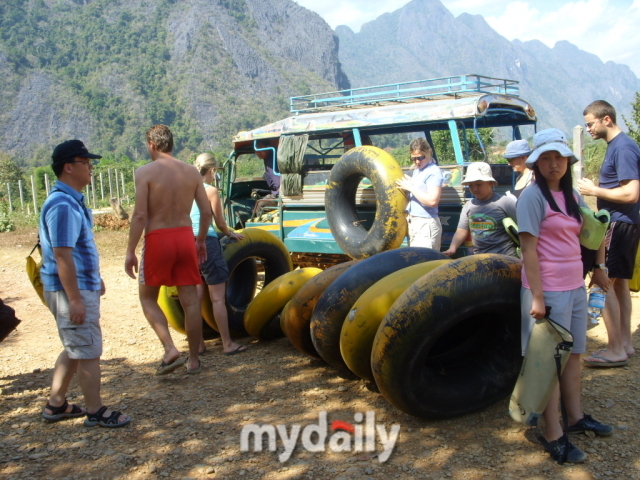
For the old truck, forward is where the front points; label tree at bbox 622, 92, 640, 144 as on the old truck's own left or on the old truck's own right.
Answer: on the old truck's own right

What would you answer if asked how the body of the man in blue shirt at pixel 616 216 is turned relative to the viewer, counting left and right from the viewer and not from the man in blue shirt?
facing to the left of the viewer

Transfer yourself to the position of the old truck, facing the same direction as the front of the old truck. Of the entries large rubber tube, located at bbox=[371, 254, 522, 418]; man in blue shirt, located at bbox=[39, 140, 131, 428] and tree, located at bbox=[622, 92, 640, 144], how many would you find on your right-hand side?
1

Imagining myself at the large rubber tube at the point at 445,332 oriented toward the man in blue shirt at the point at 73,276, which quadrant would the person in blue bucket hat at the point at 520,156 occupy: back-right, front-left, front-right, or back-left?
back-right

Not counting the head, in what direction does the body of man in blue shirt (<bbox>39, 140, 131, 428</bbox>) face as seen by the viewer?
to the viewer's right

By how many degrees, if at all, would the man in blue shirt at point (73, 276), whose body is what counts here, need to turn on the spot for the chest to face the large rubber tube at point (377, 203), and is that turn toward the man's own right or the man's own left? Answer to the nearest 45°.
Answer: approximately 45° to the man's own left

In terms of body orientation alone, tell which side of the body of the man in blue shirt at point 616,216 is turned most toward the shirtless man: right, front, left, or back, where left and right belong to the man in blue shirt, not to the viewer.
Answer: front

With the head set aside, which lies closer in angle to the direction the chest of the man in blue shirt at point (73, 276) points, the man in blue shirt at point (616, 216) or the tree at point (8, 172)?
the man in blue shirt

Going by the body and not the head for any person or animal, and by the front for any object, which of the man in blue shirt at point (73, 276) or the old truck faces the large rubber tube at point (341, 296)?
the man in blue shirt

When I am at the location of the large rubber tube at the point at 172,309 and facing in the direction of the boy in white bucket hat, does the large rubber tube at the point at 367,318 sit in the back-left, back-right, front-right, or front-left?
front-right

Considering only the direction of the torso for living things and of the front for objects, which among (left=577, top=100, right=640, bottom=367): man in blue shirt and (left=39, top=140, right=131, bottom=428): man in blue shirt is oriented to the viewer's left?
(left=577, top=100, right=640, bottom=367): man in blue shirt

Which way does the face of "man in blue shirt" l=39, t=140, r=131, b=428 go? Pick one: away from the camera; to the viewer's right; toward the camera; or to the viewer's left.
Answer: to the viewer's right

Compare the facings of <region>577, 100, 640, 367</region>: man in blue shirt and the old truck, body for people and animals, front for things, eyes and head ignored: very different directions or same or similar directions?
same or similar directions

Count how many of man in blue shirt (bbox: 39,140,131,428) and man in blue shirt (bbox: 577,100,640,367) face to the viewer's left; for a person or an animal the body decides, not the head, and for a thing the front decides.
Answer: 1

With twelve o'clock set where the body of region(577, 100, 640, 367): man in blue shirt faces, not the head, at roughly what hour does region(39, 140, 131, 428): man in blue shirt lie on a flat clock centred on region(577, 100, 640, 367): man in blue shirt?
region(39, 140, 131, 428): man in blue shirt is roughly at 11 o'clock from region(577, 100, 640, 367): man in blue shirt.

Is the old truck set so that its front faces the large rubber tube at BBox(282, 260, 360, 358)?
no

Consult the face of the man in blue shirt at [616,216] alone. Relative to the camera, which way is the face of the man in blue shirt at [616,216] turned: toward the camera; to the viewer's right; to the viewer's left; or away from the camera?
to the viewer's left

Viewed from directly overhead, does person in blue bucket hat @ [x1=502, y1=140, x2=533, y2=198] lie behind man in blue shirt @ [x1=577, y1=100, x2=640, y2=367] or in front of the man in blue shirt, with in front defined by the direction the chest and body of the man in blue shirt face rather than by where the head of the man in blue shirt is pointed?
in front
